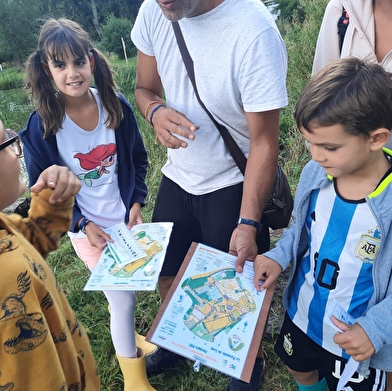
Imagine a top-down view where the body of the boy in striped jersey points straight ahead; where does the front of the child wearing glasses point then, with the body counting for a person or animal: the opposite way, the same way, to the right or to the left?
the opposite way

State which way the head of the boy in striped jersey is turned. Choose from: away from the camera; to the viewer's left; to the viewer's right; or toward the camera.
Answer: to the viewer's left

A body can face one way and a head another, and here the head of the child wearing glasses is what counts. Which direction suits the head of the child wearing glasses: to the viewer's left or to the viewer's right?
to the viewer's right

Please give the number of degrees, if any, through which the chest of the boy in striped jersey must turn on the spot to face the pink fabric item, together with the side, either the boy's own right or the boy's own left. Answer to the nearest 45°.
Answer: approximately 45° to the boy's own right

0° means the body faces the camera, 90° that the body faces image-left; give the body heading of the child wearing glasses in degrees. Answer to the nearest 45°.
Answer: approximately 270°

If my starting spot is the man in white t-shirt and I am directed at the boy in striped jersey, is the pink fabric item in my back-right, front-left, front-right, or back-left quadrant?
back-right

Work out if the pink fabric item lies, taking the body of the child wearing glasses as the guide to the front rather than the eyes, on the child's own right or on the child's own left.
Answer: on the child's own left

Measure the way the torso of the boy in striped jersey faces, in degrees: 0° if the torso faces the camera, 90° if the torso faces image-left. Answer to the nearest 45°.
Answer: approximately 45°

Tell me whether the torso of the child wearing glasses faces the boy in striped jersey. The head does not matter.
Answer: yes

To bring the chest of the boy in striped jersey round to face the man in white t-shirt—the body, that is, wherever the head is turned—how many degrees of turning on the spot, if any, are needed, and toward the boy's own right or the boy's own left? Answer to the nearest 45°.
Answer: approximately 90° to the boy's own right

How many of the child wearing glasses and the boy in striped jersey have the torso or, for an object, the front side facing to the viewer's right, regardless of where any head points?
1

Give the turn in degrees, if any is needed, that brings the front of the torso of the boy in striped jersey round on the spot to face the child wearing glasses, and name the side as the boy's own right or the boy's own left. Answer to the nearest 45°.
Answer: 0° — they already face them
